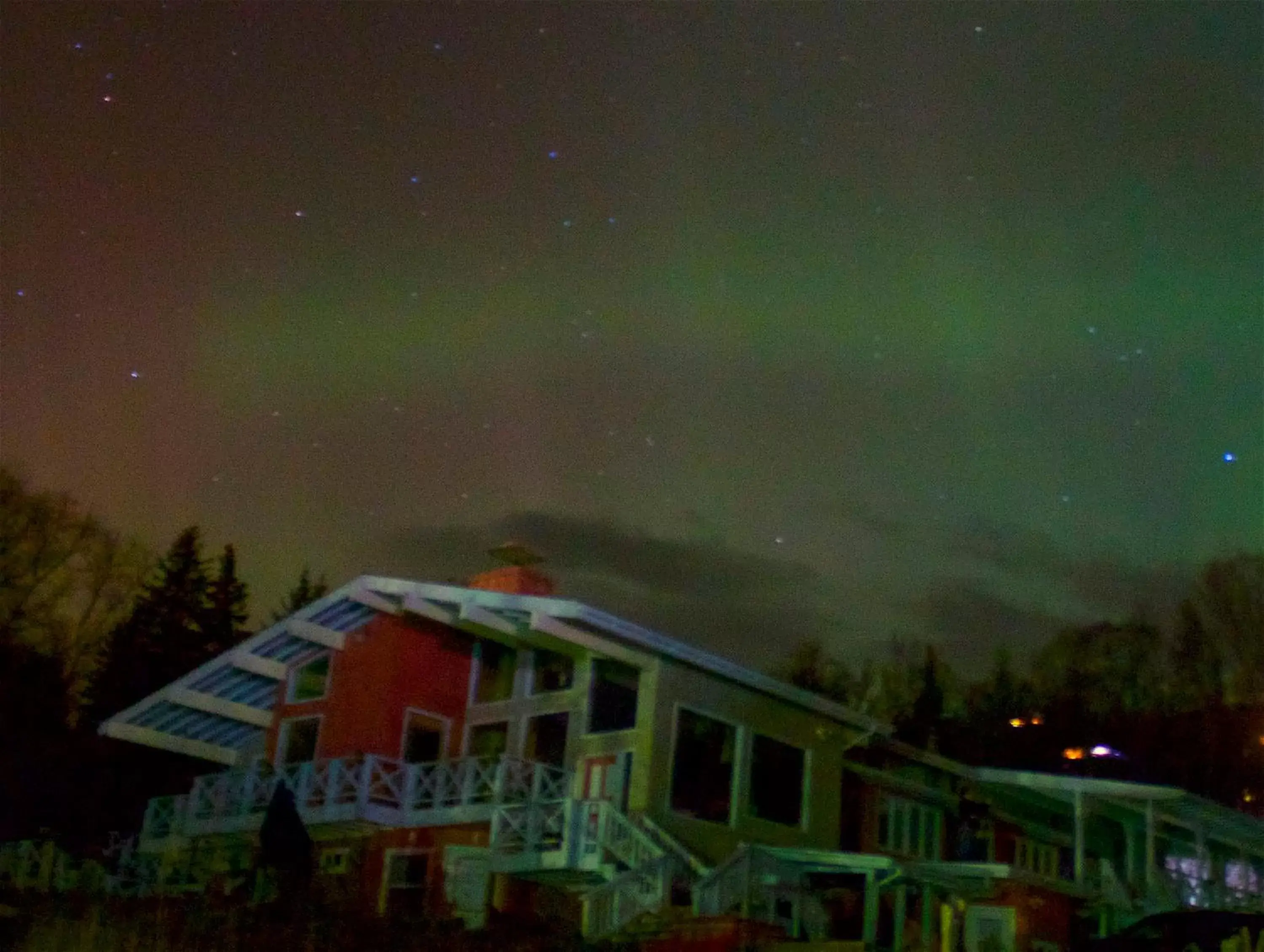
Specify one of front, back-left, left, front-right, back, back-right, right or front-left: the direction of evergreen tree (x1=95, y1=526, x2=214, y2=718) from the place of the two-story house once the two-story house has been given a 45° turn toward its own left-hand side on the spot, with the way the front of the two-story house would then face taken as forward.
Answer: back-right

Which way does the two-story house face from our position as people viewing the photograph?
facing the viewer and to the left of the viewer
